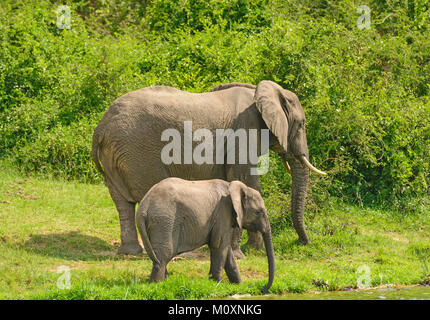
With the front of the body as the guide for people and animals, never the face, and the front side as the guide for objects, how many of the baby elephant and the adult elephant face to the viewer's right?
2

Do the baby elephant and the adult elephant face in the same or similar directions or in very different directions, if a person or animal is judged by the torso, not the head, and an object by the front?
same or similar directions

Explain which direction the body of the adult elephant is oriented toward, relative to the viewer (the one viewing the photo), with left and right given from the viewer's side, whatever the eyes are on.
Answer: facing to the right of the viewer

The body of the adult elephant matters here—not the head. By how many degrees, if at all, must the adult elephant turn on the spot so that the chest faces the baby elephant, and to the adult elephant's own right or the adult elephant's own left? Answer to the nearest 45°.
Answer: approximately 90° to the adult elephant's own right

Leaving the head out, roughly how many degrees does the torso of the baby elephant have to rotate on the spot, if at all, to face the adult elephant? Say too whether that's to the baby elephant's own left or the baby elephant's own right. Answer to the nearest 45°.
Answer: approximately 90° to the baby elephant's own left

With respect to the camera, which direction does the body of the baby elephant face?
to the viewer's right
